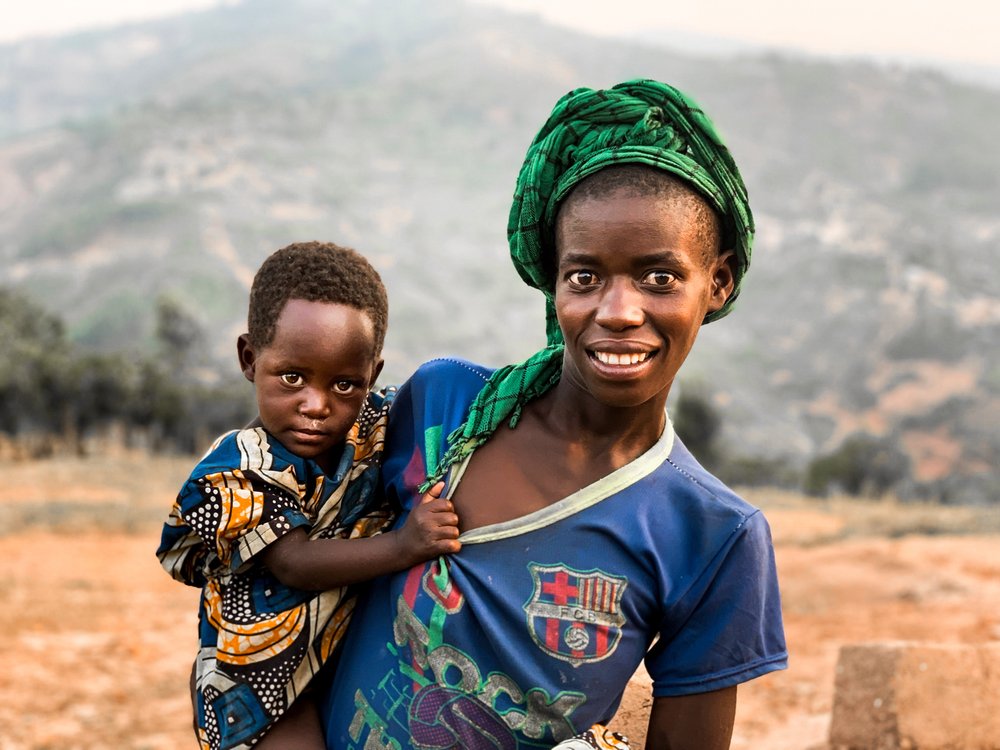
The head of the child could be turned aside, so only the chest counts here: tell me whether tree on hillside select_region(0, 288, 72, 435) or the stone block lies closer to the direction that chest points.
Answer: the stone block

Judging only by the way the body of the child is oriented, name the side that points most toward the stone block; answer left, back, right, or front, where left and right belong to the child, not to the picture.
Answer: left

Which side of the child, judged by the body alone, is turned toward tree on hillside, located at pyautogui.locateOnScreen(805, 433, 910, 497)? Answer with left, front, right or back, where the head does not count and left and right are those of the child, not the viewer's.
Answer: left

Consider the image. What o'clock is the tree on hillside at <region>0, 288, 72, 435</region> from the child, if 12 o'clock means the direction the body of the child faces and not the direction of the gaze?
The tree on hillside is roughly at 7 o'clock from the child.

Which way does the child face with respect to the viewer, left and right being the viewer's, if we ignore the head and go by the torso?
facing the viewer and to the right of the viewer

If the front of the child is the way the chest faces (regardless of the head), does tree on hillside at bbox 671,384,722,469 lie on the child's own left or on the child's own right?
on the child's own left
